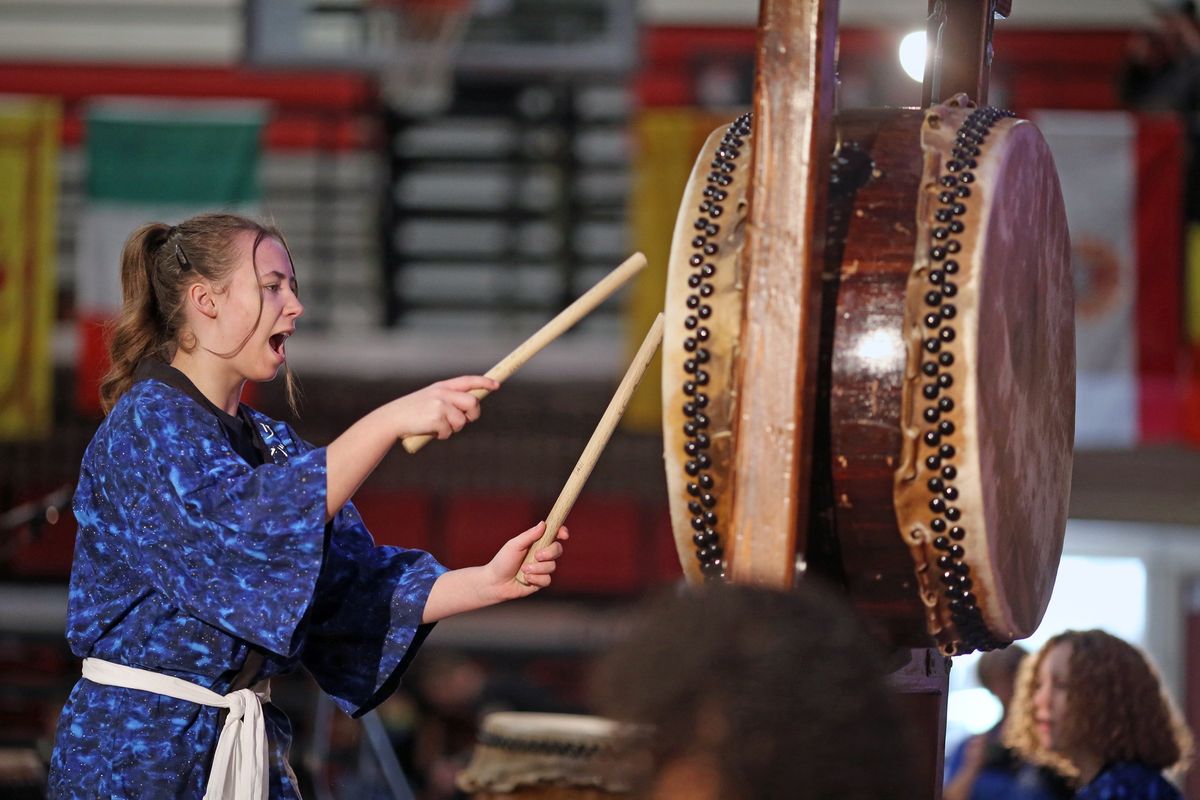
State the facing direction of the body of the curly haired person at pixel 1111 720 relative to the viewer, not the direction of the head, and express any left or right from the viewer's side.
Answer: facing to the left of the viewer

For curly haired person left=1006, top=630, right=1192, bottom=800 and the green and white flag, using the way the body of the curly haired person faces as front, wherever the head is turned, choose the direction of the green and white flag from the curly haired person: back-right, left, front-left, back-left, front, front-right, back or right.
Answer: front-right

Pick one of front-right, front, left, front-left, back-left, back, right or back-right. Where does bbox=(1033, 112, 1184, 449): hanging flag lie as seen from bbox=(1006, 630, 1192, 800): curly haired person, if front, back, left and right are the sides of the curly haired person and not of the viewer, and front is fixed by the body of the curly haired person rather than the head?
right

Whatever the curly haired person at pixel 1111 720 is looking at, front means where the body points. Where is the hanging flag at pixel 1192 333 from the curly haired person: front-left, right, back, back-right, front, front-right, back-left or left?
right

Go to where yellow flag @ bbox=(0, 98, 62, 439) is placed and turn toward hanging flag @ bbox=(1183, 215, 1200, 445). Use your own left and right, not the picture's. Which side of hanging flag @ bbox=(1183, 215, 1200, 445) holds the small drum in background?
right
